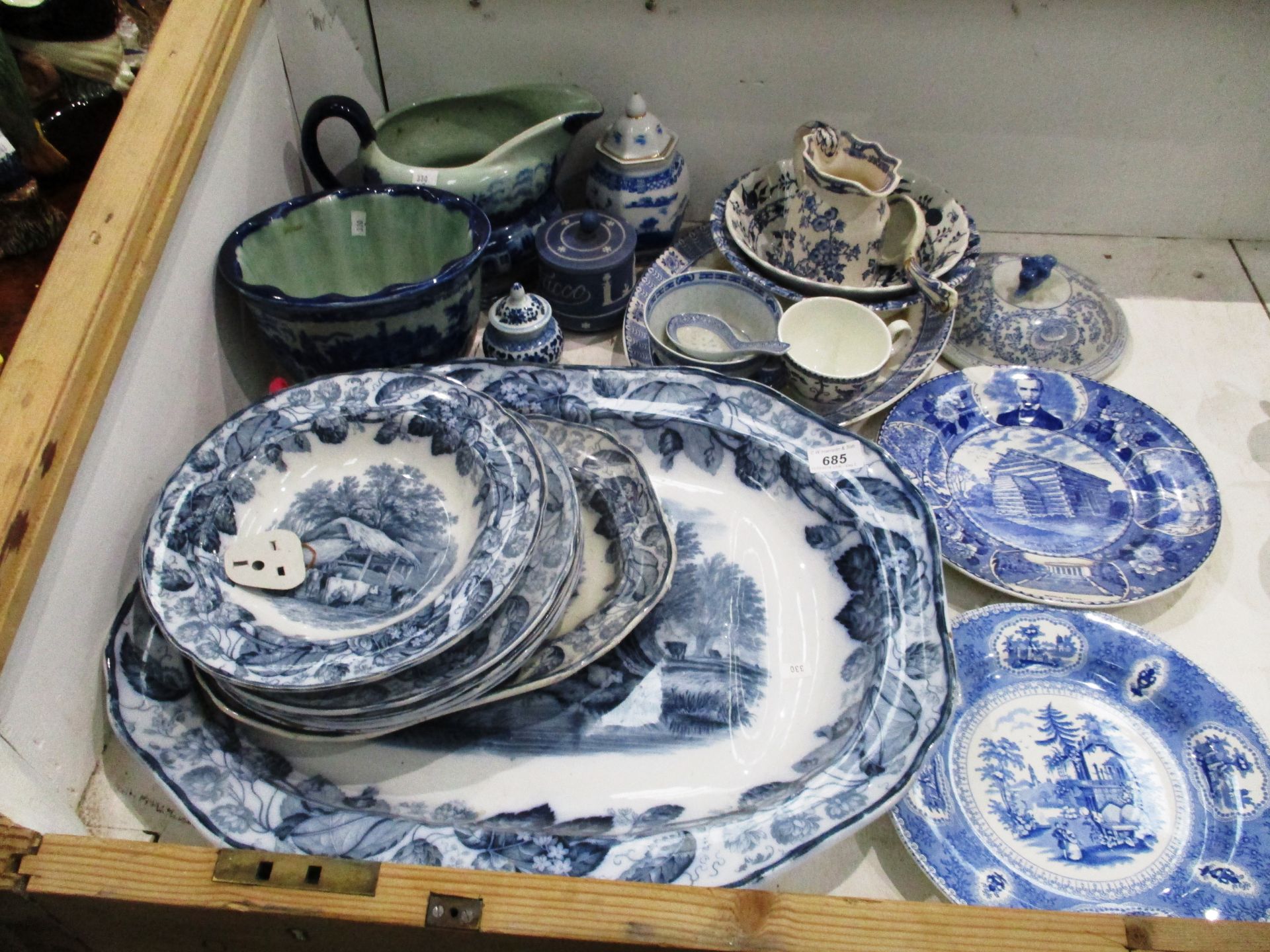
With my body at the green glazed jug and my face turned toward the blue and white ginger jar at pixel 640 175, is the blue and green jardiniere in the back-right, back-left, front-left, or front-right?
back-right

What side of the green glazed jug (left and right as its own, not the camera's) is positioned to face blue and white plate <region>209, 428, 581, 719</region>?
right

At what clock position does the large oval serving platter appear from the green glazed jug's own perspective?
The large oval serving platter is roughly at 3 o'clock from the green glazed jug.

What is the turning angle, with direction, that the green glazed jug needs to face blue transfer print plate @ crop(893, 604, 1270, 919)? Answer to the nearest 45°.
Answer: approximately 45° to its right

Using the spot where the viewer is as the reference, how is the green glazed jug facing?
facing to the right of the viewer
